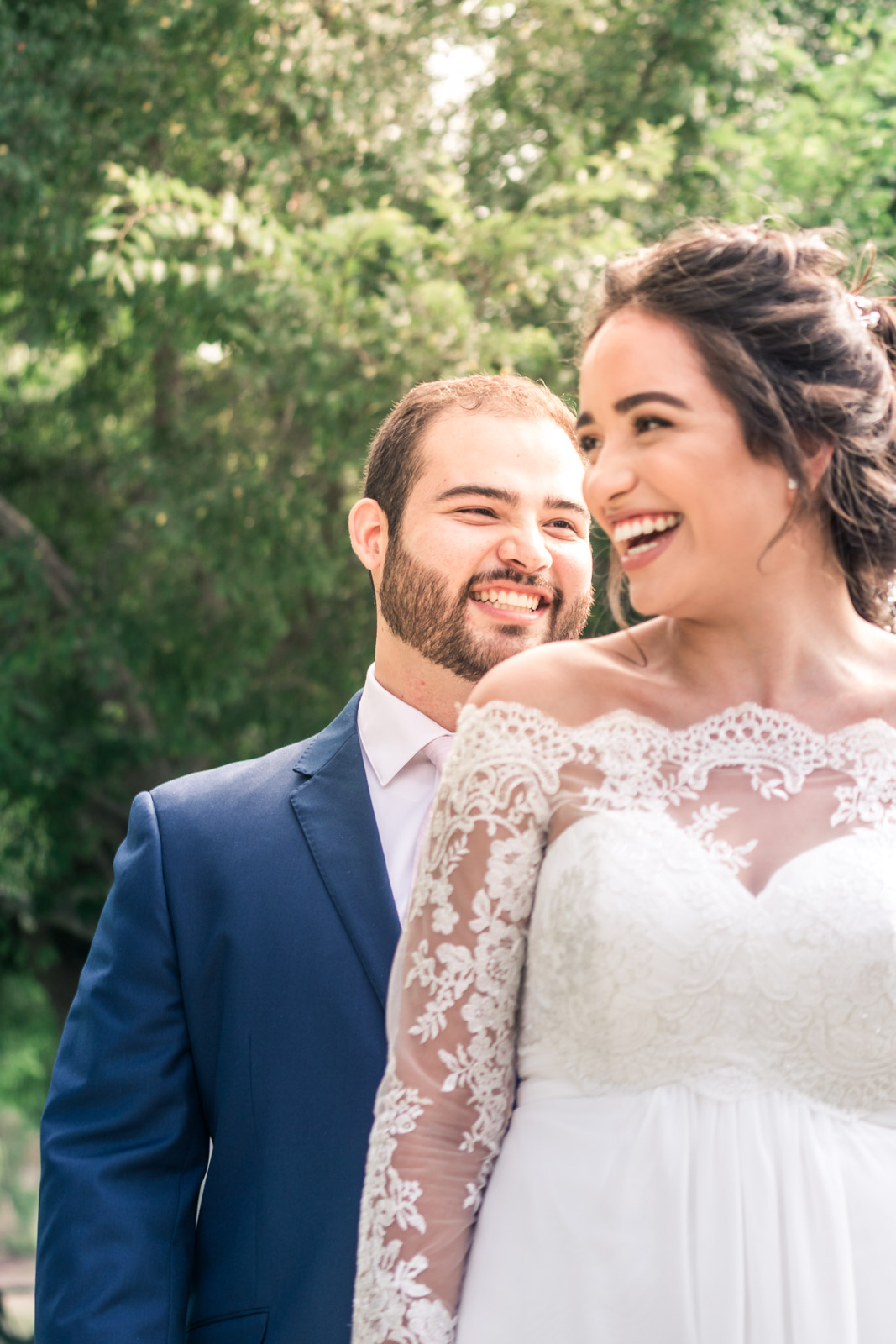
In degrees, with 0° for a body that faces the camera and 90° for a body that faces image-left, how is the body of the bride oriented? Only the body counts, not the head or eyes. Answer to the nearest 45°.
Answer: approximately 0°

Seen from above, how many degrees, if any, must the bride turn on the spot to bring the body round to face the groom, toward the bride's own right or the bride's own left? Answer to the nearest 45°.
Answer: approximately 135° to the bride's own right

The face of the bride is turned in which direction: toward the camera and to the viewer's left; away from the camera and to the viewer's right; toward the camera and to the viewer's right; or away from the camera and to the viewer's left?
toward the camera and to the viewer's left
